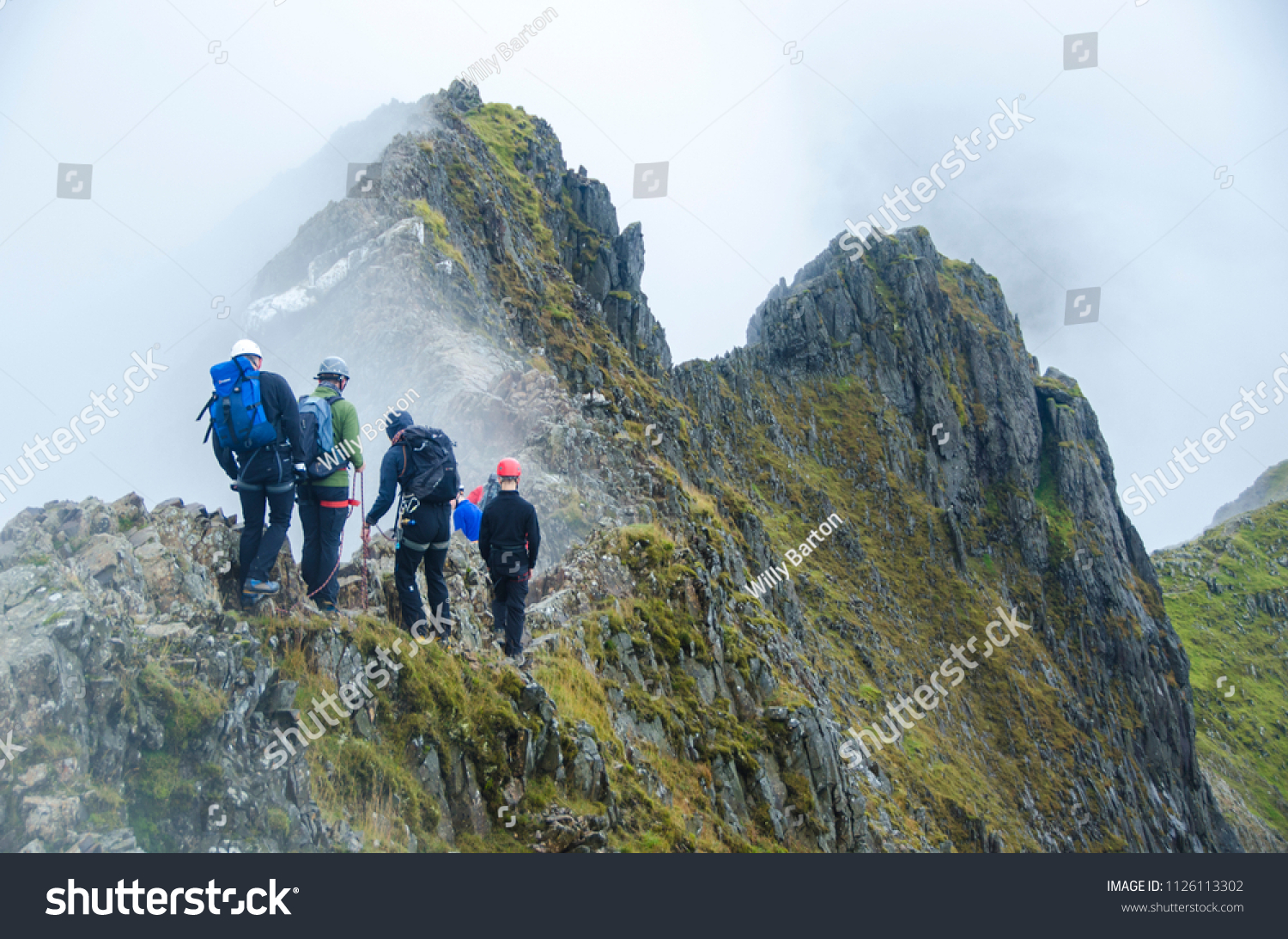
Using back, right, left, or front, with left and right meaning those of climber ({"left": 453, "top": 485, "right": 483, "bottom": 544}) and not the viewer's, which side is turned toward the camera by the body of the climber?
back

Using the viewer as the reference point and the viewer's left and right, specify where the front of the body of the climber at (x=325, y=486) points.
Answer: facing away from the viewer and to the right of the viewer

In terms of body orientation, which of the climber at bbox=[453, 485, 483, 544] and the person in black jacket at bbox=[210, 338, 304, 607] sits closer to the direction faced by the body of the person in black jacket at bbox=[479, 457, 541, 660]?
the climber

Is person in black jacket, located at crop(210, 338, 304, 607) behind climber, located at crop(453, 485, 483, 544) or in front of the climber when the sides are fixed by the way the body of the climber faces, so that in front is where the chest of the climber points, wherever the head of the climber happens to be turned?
behind

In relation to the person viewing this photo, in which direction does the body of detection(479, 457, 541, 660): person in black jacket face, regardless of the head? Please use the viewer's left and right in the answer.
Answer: facing away from the viewer

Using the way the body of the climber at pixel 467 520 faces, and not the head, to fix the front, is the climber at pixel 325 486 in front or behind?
behind

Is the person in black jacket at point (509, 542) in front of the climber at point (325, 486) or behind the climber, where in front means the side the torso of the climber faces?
in front

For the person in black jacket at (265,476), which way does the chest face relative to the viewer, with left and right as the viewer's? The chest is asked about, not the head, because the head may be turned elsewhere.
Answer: facing away from the viewer and to the right of the viewer

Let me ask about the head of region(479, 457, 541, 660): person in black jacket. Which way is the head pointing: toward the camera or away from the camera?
away from the camera
